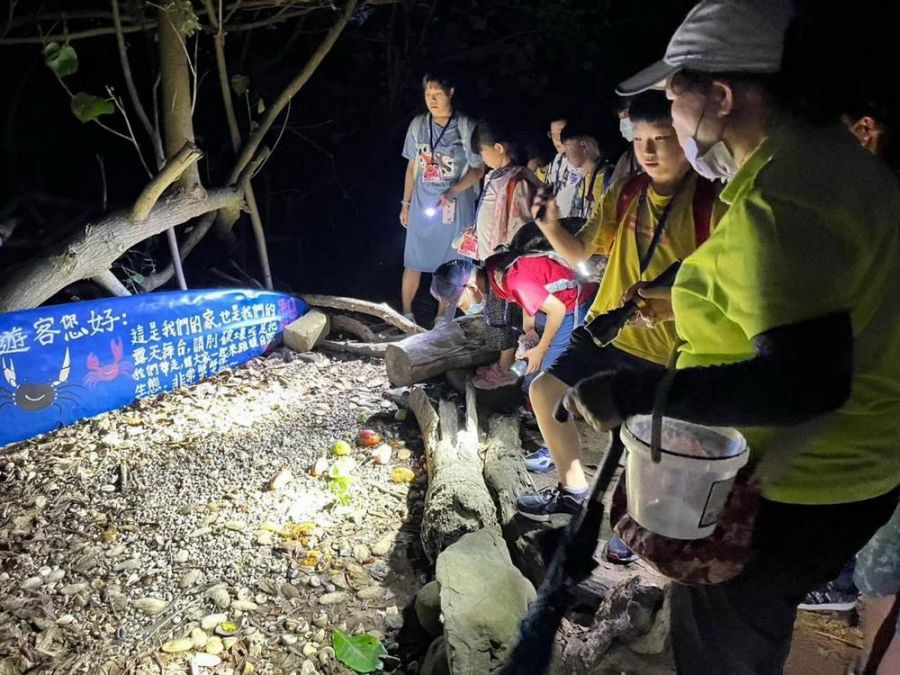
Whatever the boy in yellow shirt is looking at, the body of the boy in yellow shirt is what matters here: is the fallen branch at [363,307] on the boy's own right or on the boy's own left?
on the boy's own right

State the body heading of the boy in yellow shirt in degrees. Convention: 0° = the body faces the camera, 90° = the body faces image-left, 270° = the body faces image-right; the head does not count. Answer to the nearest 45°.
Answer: approximately 45°

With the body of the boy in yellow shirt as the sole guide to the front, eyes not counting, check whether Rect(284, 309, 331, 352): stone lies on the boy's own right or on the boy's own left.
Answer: on the boy's own right

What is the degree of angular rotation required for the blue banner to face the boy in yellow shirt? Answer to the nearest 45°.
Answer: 0° — it already faces them

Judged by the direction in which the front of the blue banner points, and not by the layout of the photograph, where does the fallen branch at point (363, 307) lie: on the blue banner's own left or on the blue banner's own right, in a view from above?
on the blue banner's own left
